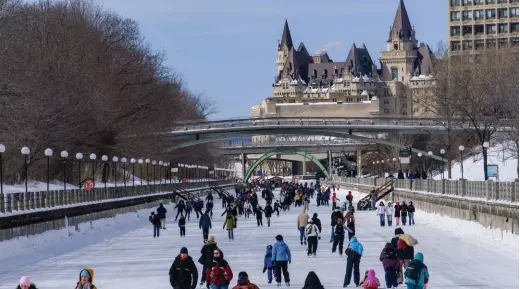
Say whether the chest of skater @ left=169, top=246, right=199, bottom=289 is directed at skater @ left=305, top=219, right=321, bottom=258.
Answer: no

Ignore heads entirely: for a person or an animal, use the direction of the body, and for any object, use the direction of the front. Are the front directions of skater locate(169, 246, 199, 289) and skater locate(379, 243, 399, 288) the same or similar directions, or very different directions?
very different directions

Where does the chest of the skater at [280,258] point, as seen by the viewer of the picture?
away from the camera

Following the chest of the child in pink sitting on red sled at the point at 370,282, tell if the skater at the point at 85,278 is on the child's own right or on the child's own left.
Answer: on the child's own left

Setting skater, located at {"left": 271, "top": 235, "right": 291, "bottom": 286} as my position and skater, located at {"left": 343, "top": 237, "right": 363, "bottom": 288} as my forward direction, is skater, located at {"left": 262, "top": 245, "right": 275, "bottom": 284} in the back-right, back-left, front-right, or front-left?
back-left

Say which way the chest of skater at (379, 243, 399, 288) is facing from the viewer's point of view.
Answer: away from the camera

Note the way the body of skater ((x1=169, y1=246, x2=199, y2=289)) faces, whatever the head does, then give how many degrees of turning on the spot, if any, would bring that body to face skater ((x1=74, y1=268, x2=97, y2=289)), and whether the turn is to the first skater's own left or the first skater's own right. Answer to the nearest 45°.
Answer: approximately 45° to the first skater's own right

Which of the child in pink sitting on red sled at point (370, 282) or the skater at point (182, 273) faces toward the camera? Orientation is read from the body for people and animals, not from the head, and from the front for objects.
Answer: the skater at point (182, 273)

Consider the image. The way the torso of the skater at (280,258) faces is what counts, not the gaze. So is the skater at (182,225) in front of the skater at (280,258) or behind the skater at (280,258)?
in front

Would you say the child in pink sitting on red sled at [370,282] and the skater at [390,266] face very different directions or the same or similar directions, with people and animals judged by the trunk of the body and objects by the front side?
same or similar directions

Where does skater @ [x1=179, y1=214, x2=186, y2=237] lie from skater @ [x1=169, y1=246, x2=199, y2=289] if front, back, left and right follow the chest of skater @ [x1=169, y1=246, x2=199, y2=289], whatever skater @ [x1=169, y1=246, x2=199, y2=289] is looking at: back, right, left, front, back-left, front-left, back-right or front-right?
back

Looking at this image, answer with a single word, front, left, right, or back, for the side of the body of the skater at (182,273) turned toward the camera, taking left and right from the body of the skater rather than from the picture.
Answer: front

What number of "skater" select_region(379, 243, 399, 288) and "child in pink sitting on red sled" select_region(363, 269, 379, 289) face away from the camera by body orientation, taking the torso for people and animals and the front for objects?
2

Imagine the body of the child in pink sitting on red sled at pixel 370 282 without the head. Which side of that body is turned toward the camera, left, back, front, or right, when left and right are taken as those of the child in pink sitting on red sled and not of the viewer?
back

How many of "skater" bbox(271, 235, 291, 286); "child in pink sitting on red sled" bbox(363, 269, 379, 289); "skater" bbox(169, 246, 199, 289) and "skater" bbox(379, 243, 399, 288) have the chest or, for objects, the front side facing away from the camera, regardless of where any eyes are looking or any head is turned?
3

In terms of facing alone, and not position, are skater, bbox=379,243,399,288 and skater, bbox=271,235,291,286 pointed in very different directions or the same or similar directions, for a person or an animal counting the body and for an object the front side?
same or similar directions
